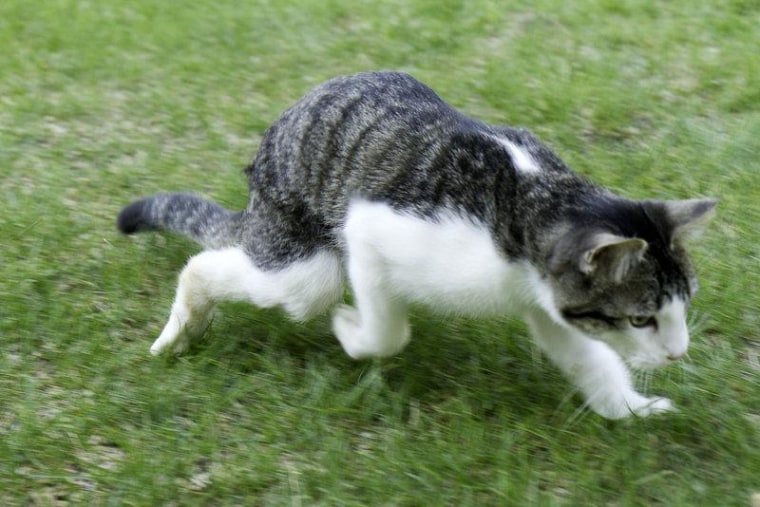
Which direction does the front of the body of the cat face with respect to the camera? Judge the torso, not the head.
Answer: to the viewer's right
